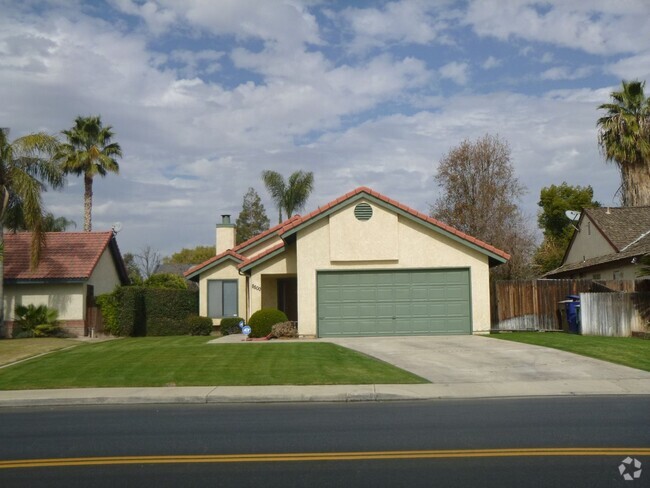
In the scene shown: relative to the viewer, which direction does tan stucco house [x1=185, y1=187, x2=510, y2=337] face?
toward the camera

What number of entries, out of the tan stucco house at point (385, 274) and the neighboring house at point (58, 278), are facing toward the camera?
2

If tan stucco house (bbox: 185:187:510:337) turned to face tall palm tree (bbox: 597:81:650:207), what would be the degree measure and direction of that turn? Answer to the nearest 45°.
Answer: approximately 135° to its left

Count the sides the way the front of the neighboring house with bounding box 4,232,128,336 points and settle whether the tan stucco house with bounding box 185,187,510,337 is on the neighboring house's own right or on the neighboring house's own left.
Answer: on the neighboring house's own left

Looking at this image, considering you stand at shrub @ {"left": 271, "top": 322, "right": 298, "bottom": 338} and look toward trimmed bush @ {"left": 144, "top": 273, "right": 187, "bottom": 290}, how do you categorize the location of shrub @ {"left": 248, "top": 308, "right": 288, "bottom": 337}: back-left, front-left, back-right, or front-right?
front-left

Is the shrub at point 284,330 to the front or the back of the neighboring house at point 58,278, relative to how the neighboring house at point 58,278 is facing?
to the front

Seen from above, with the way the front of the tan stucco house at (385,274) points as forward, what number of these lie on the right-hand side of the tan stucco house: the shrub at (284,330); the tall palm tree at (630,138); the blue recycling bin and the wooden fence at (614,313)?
1

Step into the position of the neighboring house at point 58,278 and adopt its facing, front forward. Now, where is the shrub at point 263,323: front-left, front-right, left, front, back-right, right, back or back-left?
front-left

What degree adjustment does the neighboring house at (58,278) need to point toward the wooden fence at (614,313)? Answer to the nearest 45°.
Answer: approximately 45° to its left

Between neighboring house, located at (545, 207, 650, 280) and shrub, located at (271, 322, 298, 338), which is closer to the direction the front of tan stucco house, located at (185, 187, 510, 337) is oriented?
the shrub

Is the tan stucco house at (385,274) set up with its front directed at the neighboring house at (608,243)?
no

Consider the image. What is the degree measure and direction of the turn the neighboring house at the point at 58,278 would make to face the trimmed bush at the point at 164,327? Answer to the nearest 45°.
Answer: approximately 90° to its left

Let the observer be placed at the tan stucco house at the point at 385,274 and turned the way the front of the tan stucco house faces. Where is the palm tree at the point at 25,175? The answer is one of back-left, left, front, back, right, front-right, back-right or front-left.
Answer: right

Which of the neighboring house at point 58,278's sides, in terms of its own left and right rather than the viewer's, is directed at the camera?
front

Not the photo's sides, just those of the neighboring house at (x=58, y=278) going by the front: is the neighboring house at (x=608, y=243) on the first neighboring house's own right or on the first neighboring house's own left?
on the first neighboring house's own left

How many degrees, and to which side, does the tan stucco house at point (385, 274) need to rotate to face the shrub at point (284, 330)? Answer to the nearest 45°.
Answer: approximately 90° to its right

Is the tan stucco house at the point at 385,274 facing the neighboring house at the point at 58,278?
no

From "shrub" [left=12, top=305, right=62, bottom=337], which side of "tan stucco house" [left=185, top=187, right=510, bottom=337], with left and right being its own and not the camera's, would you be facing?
right
